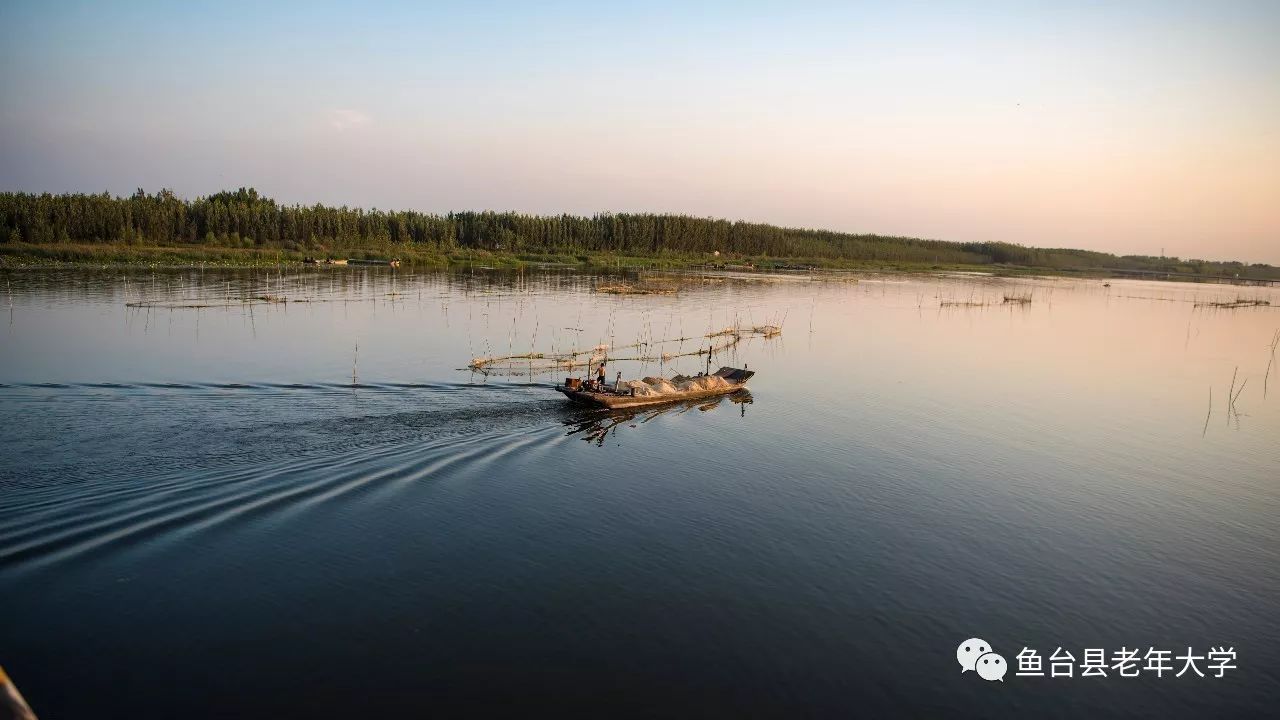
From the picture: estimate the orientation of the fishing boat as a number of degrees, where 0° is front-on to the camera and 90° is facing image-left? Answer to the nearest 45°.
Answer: approximately 225°
